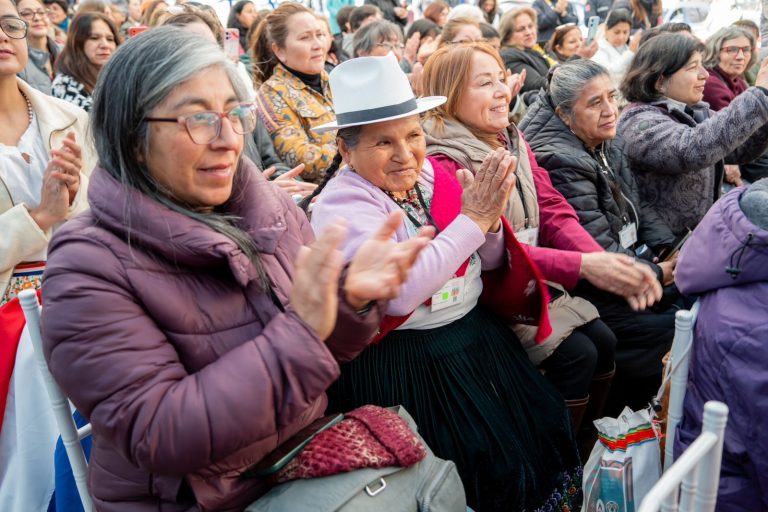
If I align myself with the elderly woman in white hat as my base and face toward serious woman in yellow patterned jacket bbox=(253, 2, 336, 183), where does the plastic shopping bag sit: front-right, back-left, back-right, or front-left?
back-right

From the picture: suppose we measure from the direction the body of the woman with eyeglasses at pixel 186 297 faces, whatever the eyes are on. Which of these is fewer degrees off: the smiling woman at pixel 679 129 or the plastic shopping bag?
the plastic shopping bag

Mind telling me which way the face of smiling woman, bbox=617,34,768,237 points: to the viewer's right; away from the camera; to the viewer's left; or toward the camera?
to the viewer's right

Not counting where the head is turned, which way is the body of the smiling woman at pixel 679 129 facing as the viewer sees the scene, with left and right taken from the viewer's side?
facing to the right of the viewer

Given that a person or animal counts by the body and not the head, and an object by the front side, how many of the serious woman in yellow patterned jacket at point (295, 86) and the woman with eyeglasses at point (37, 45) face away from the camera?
0

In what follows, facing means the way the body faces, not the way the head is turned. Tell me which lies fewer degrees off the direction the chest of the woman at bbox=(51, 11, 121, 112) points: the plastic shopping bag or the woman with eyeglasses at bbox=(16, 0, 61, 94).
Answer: the plastic shopping bag

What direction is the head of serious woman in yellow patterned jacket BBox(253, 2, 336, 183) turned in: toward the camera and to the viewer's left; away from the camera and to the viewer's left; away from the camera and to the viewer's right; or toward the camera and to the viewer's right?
toward the camera and to the viewer's right

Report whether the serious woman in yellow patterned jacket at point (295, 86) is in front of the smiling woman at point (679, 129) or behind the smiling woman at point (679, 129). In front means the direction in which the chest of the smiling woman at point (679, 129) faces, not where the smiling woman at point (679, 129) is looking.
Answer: behind

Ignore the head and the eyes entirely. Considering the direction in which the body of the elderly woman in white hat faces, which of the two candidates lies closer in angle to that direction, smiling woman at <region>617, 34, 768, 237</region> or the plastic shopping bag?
the plastic shopping bag

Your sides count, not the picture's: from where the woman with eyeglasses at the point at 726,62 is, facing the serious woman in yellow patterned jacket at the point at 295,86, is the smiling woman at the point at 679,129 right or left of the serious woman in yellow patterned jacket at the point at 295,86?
left

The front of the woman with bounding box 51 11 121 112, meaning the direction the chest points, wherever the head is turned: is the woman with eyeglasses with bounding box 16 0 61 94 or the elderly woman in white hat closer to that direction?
the elderly woman in white hat
